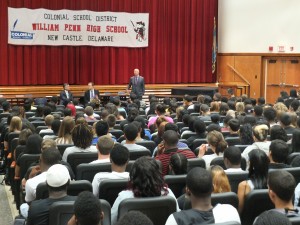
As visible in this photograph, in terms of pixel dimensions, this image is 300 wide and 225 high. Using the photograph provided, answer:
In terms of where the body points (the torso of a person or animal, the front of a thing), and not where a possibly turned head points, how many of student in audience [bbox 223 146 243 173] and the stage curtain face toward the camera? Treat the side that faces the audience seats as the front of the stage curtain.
1

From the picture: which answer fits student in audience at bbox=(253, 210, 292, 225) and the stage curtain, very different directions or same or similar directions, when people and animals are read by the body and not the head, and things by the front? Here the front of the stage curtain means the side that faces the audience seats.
very different directions

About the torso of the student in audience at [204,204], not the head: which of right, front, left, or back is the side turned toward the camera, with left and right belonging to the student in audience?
back

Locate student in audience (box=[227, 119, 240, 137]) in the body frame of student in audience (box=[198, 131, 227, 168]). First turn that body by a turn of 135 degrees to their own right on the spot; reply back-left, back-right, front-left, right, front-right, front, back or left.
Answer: left

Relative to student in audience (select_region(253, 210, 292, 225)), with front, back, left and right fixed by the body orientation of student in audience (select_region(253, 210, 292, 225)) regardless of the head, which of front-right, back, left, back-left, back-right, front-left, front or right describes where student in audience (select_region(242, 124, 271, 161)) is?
front

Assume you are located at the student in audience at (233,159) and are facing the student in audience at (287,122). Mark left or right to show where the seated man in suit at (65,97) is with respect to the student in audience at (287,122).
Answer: left

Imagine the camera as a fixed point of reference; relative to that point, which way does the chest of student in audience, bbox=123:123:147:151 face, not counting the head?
away from the camera

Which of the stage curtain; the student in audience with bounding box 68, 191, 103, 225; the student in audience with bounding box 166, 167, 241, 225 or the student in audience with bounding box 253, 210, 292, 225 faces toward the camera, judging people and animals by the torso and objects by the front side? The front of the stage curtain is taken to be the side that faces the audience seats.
the stage curtain

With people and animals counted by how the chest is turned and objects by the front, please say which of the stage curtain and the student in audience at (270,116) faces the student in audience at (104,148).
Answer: the stage curtain

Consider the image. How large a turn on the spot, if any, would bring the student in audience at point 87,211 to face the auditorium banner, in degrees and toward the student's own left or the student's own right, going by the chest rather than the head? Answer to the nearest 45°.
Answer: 0° — they already face it

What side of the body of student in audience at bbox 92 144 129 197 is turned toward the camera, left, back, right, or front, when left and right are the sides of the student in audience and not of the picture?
back

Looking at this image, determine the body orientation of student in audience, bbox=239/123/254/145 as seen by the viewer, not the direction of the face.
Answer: away from the camera

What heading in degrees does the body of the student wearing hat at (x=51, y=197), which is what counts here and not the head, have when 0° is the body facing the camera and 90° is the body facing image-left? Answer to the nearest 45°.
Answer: approximately 180°

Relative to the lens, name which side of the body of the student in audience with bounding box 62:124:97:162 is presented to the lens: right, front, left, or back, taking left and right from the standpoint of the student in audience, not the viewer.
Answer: back

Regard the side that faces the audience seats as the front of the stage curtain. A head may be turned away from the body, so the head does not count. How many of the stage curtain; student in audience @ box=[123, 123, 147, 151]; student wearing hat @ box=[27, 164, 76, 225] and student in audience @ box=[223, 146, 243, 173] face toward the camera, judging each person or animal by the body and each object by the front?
1

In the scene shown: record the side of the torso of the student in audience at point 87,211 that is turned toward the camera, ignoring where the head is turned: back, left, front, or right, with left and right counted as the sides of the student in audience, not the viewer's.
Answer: back

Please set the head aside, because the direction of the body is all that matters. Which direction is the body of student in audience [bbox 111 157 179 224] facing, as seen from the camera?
away from the camera

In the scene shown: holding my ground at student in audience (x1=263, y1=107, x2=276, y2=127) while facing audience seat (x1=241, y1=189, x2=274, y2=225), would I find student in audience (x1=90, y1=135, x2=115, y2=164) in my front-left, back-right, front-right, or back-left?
front-right

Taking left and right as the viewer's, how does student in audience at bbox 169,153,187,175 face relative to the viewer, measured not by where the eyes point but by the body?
facing away from the viewer

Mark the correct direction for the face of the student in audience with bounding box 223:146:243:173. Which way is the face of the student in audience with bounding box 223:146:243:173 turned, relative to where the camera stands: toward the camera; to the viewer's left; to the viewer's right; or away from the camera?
away from the camera

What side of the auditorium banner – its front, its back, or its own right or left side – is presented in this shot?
front

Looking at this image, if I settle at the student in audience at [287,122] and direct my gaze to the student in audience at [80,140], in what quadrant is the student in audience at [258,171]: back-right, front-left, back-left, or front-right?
front-left
